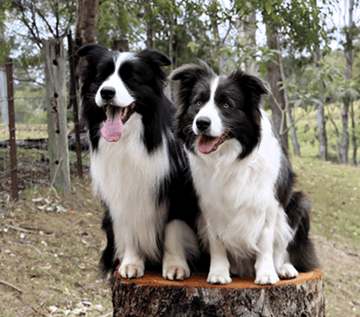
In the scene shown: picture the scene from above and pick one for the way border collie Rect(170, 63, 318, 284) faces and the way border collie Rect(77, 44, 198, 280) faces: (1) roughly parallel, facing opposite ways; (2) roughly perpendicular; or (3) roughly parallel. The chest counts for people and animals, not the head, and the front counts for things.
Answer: roughly parallel

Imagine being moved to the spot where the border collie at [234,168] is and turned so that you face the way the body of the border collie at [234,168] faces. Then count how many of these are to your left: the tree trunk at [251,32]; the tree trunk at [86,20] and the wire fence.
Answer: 0

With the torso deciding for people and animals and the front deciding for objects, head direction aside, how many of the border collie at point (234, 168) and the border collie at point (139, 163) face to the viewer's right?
0

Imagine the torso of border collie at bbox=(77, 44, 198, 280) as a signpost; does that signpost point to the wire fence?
no

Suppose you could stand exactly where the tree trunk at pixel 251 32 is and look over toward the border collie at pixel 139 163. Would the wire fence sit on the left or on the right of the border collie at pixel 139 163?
right

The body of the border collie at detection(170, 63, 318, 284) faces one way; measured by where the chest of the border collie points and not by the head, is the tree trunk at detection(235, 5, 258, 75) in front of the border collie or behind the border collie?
behind

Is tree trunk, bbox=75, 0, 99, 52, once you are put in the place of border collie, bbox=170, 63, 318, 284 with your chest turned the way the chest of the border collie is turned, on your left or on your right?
on your right

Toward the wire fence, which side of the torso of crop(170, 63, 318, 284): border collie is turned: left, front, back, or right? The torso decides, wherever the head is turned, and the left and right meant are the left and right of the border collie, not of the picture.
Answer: right

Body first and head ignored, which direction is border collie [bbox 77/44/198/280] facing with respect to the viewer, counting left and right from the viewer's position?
facing the viewer and to the left of the viewer
